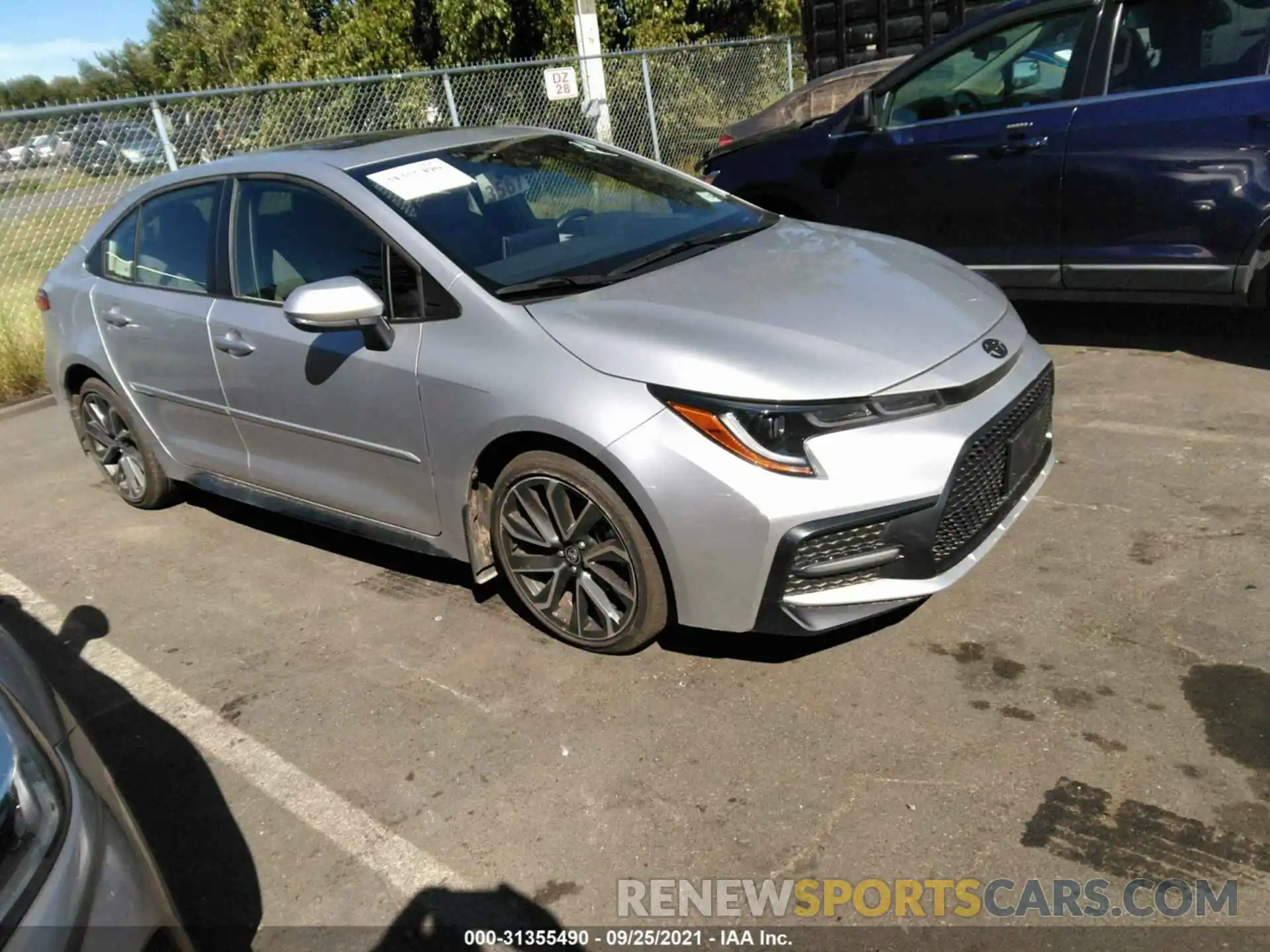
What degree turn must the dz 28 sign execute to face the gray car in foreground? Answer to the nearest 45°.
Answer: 0° — it already faces it

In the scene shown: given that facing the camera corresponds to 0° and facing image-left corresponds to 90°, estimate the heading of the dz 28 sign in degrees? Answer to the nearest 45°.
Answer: approximately 0°

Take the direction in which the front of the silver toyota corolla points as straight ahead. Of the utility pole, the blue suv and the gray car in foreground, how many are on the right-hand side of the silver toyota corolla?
1

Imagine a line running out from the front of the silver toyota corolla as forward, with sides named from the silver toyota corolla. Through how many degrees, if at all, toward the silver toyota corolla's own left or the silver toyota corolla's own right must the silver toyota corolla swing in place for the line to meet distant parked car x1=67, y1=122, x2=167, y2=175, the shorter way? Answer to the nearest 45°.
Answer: approximately 180°

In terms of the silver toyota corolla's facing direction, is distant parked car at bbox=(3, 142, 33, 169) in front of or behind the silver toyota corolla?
behind

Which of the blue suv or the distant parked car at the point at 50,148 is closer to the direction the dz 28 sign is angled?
the blue suv

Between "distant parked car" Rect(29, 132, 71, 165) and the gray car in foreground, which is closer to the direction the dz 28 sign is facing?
the gray car in foreground

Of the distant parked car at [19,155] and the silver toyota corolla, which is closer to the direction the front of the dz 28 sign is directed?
the silver toyota corolla

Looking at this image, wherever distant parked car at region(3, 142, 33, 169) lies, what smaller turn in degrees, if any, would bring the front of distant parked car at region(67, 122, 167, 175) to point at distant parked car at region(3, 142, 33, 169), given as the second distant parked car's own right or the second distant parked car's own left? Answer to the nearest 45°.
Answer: approximately 135° to the second distant parked car's own right
